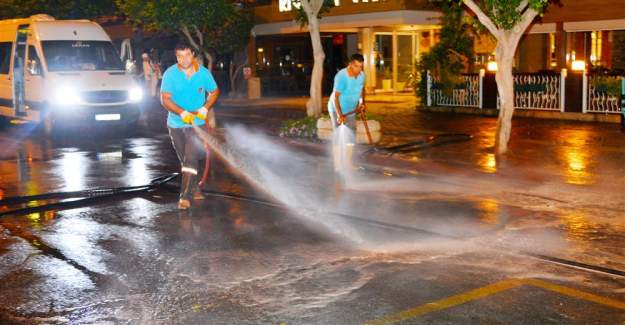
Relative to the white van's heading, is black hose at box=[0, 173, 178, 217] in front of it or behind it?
in front

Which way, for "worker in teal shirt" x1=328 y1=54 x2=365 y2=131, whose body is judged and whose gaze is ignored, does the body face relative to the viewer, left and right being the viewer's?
facing the viewer and to the right of the viewer

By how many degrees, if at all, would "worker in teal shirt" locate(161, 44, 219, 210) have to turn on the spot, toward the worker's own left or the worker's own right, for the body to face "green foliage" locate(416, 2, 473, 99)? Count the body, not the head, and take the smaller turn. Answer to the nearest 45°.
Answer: approximately 135° to the worker's own left

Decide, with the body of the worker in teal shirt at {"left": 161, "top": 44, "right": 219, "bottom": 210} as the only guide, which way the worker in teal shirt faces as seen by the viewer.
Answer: toward the camera

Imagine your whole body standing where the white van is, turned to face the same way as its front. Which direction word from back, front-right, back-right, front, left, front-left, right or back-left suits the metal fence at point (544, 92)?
front-left

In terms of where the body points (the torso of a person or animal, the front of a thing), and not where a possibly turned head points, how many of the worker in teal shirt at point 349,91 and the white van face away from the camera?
0

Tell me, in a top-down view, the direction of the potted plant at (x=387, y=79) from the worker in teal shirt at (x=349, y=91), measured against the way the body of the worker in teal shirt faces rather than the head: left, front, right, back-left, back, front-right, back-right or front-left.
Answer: back-left

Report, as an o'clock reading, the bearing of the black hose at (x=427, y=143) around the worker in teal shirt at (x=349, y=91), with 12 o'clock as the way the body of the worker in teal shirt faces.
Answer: The black hose is roughly at 8 o'clock from the worker in teal shirt.

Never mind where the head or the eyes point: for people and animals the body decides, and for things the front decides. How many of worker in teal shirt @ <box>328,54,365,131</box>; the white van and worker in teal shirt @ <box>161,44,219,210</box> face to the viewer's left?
0

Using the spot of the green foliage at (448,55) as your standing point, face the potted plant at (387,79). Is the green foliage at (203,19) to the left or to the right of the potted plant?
left
